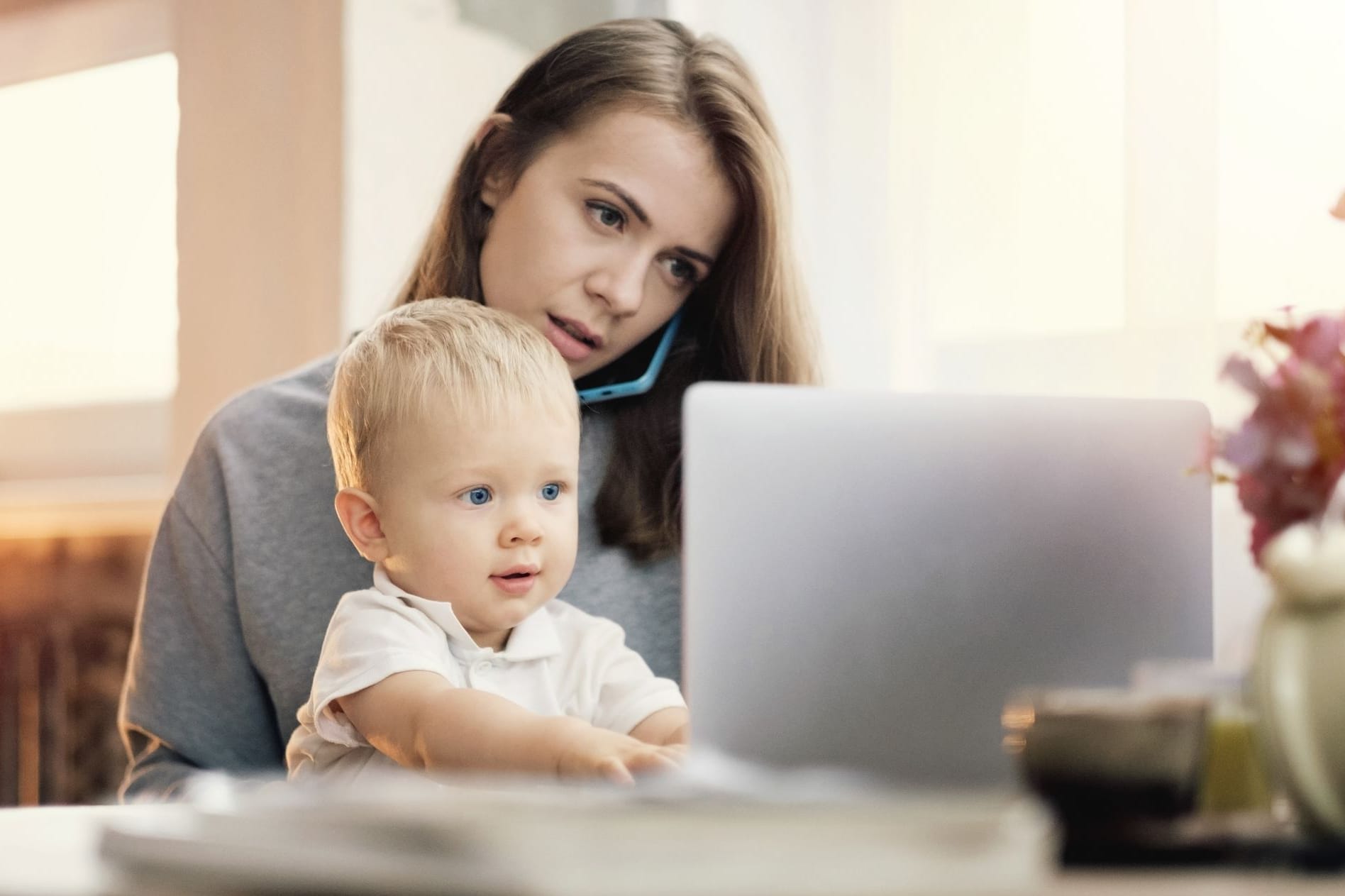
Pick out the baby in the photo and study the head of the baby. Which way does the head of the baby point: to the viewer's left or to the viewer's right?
to the viewer's right

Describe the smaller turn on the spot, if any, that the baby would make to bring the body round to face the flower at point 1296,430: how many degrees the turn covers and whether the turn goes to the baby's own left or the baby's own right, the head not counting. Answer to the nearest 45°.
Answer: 0° — they already face it

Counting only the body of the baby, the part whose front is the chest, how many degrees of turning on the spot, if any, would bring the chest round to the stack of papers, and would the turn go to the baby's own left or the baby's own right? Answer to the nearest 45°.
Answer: approximately 45° to the baby's own right

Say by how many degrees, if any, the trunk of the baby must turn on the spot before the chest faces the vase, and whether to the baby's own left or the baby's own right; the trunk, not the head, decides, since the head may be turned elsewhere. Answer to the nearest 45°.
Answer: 0° — they already face it

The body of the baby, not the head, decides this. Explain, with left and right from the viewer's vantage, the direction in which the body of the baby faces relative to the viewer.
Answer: facing the viewer and to the right of the viewer
